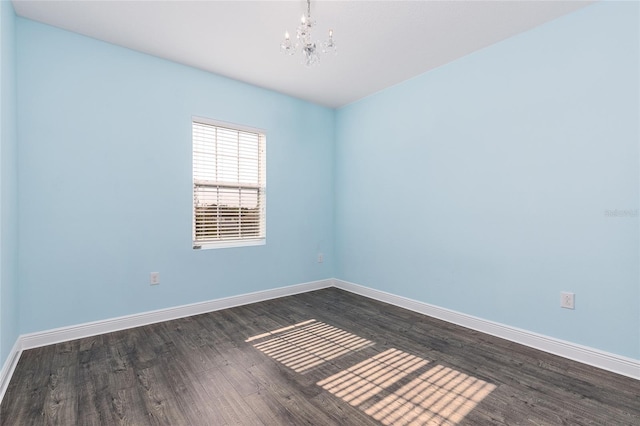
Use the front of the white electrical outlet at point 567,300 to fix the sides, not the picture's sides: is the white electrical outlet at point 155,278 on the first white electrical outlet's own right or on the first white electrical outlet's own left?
on the first white electrical outlet's own right

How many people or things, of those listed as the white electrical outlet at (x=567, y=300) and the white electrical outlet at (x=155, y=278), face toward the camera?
2

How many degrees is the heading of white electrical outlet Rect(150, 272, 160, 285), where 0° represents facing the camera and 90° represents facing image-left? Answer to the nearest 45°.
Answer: approximately 0°

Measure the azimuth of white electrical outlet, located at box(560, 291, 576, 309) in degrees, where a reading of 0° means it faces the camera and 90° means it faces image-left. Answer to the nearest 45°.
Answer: approximately 0°

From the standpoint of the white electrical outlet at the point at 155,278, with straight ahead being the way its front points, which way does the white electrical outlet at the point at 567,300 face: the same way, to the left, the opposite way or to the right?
to the right

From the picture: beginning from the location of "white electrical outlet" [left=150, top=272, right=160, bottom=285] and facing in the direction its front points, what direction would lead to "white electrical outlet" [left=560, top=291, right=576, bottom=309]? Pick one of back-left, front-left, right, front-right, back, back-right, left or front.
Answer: front-left
